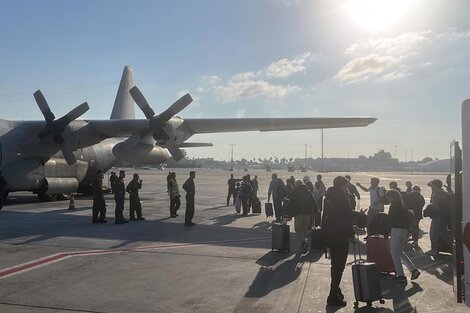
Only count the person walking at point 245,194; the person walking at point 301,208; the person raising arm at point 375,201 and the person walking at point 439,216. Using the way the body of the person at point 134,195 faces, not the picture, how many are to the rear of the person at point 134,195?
0

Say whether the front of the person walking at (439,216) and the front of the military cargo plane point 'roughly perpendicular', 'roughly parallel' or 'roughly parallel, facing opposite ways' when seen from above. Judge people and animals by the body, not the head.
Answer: roughly perpendicular

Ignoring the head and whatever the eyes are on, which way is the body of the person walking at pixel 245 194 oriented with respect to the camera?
away from the camera

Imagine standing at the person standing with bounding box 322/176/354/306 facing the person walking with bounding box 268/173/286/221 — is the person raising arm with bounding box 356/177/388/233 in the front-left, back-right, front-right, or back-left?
front-right

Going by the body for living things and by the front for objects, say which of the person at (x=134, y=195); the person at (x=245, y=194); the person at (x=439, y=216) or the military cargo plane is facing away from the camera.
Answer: the person at (x=245, y=194)

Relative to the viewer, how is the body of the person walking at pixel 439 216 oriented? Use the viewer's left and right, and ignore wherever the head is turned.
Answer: facing to the left of the viewer

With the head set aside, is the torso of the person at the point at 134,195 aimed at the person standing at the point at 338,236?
no

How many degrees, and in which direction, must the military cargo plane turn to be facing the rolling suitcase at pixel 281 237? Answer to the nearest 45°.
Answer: approximately 90° to its left

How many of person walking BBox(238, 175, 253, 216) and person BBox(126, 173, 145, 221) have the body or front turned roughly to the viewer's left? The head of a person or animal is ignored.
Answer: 0

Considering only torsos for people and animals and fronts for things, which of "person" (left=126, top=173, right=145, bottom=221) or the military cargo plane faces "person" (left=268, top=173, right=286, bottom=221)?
"person" (left=126, top=173, right=145, bottom=221)

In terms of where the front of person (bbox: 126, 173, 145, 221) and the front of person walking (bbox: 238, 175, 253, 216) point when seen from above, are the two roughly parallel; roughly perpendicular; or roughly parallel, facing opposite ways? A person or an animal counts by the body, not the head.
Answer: roughly perpendicular

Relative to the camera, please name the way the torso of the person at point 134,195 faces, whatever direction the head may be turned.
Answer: to the viewer's right

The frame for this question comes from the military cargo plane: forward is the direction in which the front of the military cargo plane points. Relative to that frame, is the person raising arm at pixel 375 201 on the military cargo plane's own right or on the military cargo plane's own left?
on the military cargo plane's own left

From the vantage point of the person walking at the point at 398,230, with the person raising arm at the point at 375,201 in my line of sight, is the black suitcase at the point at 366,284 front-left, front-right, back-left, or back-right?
back-left

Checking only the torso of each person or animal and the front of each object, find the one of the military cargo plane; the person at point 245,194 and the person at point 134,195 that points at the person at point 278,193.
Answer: the person at point 134,195

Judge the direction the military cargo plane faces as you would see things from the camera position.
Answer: facing the viewer and to the left of the viewer

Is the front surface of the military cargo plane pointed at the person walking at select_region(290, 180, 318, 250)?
no

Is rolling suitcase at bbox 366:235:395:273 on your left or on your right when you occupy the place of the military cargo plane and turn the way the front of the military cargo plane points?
on your left

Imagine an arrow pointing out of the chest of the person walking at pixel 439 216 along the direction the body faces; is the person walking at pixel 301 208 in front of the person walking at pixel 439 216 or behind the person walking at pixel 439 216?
in front

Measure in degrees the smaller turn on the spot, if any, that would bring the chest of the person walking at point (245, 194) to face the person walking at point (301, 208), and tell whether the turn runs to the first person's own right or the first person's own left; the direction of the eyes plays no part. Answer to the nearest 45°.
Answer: approximately 180°

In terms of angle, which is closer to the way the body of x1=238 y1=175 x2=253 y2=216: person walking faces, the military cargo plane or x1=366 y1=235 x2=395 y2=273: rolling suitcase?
the military cargo plane
